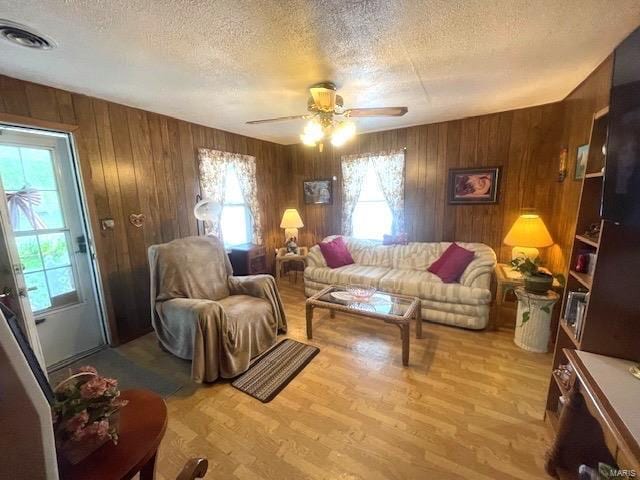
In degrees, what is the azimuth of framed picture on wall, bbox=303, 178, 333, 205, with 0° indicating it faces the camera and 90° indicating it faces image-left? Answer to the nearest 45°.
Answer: approximately 45°

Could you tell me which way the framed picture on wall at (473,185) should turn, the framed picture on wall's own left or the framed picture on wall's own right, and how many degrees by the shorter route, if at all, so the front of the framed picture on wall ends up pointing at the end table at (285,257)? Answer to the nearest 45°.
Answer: approximately 90° to the framed picture on wall's own right

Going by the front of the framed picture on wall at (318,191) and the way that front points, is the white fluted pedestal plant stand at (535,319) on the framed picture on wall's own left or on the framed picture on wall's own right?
on the framed picture on wall's own left

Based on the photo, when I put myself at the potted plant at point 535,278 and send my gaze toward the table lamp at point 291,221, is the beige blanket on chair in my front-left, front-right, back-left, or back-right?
front-left

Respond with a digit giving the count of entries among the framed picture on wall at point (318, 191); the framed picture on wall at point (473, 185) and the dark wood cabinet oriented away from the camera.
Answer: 0

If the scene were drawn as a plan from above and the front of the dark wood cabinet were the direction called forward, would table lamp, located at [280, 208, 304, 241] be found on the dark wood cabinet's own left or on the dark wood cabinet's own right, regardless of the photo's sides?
on the dark wood cabinet's own left

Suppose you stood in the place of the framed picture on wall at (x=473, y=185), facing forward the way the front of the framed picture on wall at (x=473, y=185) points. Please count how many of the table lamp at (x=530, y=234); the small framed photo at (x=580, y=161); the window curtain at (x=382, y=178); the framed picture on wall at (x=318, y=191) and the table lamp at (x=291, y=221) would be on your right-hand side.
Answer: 3

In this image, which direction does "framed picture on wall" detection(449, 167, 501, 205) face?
toward the camera

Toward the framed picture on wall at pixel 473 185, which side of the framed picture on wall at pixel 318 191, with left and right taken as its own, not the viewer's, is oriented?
left
